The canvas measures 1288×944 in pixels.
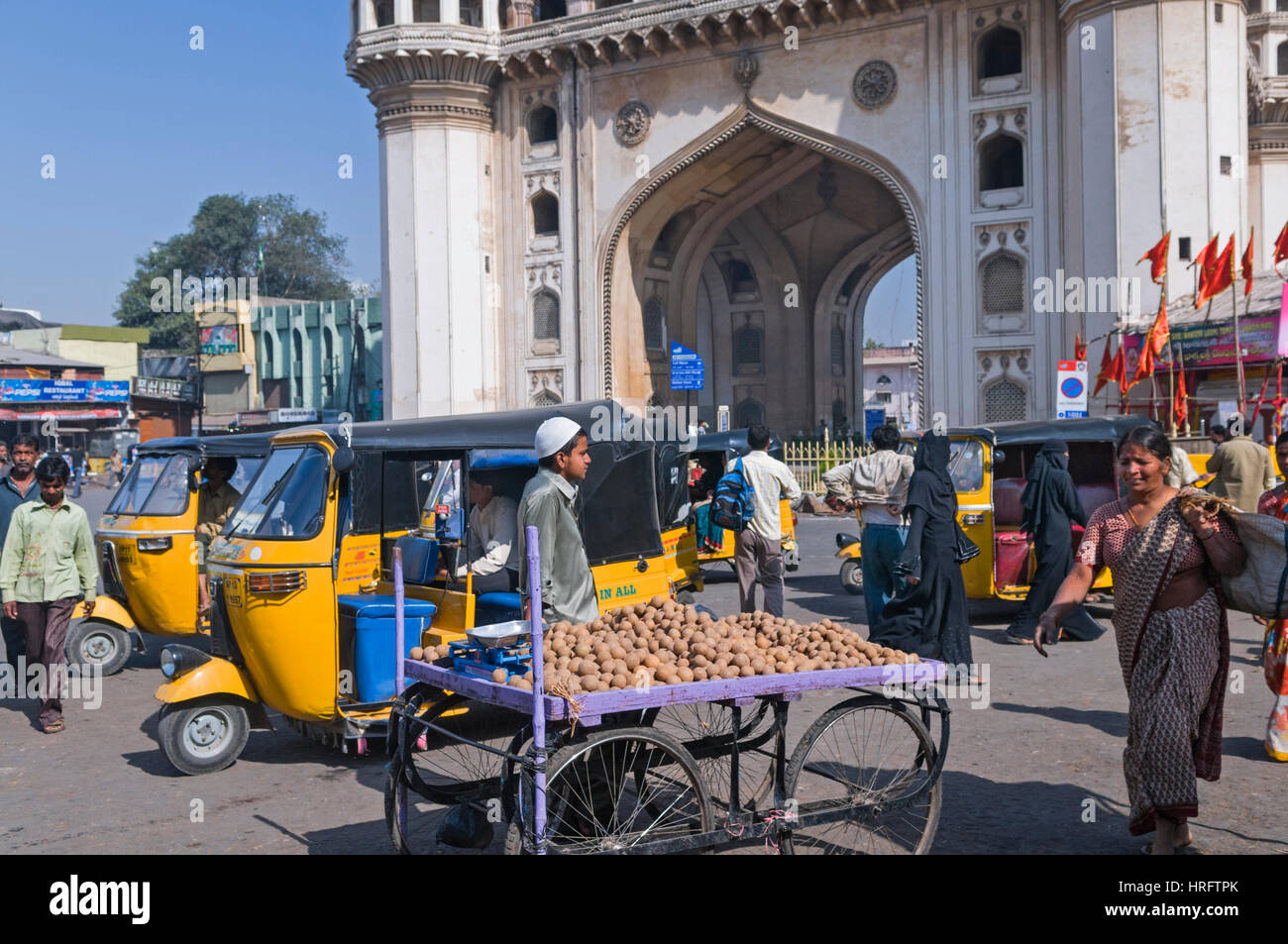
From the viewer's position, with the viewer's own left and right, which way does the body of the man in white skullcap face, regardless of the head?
facing to the right of the viewer

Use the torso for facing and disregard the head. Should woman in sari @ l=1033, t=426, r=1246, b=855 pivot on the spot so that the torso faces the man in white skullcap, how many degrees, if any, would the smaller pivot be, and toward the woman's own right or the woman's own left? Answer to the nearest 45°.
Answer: approximately 45° to the woman's own right

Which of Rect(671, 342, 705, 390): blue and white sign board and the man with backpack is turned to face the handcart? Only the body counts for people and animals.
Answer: the blue and white sign board

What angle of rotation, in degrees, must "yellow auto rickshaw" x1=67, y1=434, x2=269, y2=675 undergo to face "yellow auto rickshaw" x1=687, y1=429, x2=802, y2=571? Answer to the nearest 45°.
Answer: approximately 180°

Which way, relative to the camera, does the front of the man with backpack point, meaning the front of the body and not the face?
away from the camera

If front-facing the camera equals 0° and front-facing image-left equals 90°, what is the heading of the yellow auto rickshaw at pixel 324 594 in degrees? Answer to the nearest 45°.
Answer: approximately 45°

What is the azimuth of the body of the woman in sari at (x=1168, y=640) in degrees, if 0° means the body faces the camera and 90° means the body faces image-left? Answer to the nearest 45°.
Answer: approximately 45°

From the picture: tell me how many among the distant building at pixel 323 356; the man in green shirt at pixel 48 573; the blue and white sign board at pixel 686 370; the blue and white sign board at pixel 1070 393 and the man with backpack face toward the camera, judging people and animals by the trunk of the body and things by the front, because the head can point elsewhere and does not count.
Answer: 4

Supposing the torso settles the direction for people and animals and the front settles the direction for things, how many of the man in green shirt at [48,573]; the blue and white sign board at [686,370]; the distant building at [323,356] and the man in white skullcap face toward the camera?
3

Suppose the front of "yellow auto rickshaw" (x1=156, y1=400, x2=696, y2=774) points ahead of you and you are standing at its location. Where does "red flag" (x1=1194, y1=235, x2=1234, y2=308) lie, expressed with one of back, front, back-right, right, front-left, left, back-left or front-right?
back
